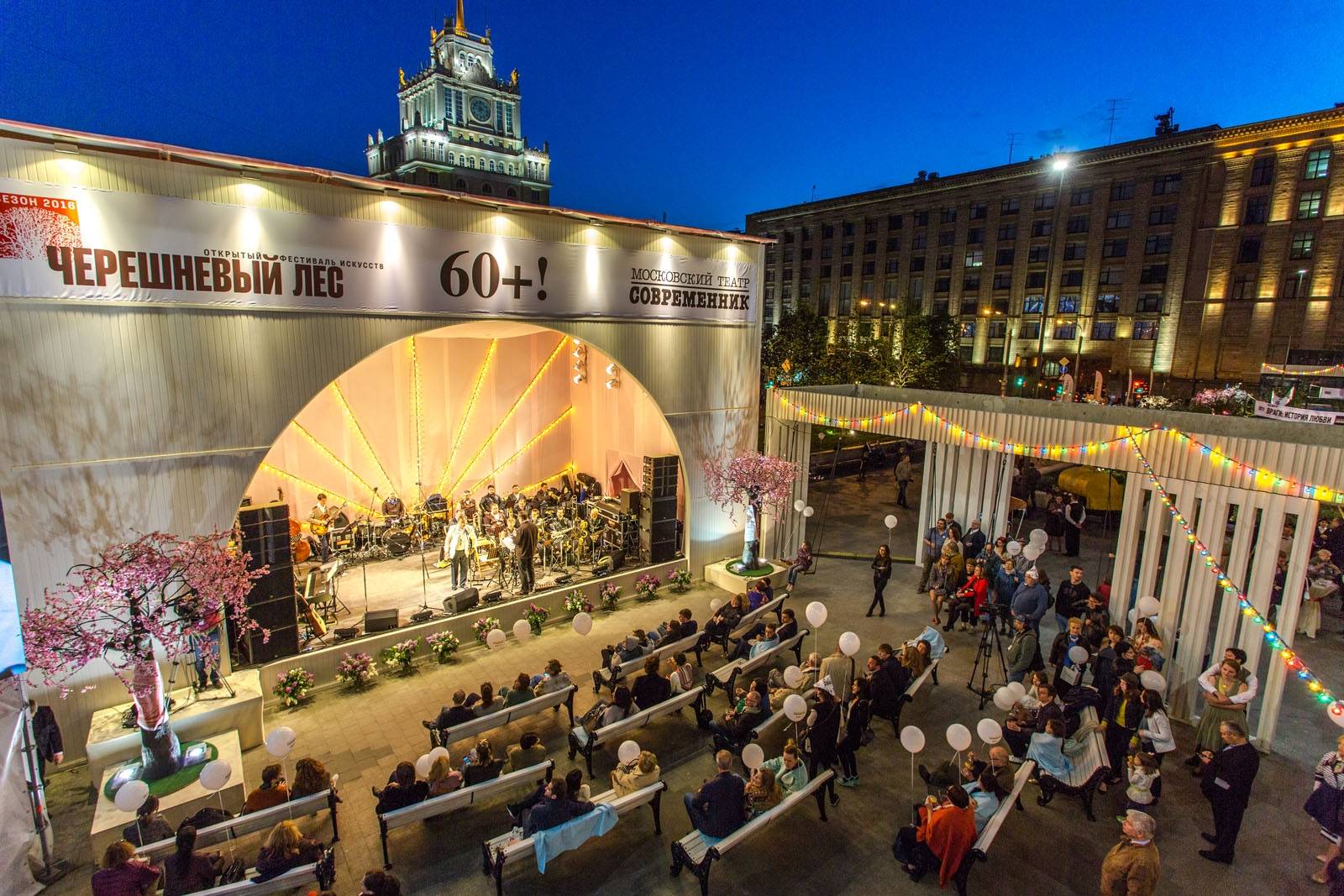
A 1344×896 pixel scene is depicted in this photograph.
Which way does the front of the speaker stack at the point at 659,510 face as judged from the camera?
facing the viewer and to the right of the viewer

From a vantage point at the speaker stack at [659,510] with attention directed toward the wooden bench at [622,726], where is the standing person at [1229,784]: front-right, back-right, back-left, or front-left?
front-left

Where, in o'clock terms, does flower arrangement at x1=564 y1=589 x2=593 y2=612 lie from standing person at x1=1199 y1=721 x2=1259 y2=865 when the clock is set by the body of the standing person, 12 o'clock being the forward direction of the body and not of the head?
The flower arrangement is roughly at 12 o'clock from the standing person.

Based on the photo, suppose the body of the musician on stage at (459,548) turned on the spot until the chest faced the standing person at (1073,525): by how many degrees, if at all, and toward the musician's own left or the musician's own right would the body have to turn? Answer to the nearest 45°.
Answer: approximately 90° to the musician's own left

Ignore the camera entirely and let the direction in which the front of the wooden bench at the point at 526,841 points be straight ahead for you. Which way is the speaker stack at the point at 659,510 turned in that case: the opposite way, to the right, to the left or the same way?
the opposite way

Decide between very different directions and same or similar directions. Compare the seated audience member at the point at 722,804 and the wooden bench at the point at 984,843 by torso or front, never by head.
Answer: same or similar directions

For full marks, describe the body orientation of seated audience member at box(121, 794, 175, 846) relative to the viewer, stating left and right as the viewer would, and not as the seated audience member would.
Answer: facing away from the viewer

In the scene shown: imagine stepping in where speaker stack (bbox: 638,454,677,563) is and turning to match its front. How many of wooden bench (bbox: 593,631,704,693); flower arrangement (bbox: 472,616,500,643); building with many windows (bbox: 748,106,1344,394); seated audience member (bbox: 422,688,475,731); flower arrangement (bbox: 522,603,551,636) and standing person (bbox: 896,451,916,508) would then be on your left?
2

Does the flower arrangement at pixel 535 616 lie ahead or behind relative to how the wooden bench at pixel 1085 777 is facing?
ahead

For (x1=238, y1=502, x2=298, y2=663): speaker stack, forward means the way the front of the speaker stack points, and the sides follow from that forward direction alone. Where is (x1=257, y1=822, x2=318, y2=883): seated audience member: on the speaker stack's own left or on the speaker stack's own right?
on the speaker stack's own right

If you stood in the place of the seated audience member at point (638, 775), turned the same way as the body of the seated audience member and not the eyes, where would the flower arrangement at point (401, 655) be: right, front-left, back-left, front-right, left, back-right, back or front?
front

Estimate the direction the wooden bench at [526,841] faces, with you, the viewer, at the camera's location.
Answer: facing away from the viewer and to the left of the viewer

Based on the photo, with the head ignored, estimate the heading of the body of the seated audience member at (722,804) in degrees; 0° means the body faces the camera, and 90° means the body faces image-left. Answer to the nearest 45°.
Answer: approximately 135°

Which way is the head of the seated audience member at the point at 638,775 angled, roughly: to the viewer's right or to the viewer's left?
to the viewer's left

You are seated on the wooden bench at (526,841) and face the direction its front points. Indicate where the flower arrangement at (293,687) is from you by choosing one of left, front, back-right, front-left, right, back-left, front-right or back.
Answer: front

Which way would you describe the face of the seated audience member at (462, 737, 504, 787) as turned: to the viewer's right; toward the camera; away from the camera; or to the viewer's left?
away from the camera

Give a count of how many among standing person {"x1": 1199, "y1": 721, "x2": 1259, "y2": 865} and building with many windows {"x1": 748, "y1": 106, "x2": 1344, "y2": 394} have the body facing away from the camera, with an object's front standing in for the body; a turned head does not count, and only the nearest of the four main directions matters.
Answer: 0

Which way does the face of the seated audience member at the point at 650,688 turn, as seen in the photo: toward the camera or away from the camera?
away from the camera

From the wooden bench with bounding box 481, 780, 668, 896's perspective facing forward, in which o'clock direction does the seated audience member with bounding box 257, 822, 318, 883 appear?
The seated audience member is roughly at 10 o'clock from the wooden bench.

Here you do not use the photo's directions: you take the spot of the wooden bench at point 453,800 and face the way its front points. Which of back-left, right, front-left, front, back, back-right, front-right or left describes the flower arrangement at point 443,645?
front-right

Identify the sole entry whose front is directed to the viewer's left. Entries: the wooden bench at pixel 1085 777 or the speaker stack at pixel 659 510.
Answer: the wooden bench

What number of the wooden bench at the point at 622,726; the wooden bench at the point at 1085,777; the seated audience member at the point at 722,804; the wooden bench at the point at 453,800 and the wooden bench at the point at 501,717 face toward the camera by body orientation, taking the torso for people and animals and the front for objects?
0

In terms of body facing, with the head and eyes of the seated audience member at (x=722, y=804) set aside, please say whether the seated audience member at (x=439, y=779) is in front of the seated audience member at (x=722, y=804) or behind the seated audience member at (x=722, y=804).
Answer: in front
